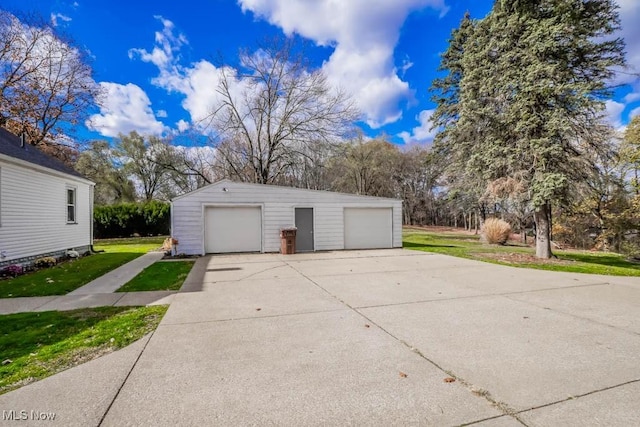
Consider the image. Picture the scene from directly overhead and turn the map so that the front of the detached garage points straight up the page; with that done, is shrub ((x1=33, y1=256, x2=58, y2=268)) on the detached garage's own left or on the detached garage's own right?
on the detached garage's own right

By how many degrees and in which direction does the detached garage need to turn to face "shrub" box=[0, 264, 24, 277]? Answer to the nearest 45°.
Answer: approximately 45° to its right

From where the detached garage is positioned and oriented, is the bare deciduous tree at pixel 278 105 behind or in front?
behind

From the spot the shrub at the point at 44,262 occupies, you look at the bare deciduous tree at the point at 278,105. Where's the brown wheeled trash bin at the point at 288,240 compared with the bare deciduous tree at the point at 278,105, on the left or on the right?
right

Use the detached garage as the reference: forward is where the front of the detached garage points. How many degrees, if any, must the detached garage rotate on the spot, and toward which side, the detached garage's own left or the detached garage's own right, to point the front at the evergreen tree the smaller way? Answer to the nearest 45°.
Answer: approximately 90° to the detached garage's own left

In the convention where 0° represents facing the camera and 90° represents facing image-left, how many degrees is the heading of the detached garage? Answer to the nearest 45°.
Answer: approximately 0°

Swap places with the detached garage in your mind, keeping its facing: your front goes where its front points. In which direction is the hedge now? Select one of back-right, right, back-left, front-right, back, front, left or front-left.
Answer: back-right

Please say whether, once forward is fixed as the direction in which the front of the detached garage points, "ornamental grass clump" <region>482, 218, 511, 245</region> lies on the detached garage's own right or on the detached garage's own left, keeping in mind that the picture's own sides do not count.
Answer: on the detached garage's own left

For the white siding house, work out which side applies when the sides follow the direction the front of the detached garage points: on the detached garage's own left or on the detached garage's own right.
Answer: on the detached garage's own right
